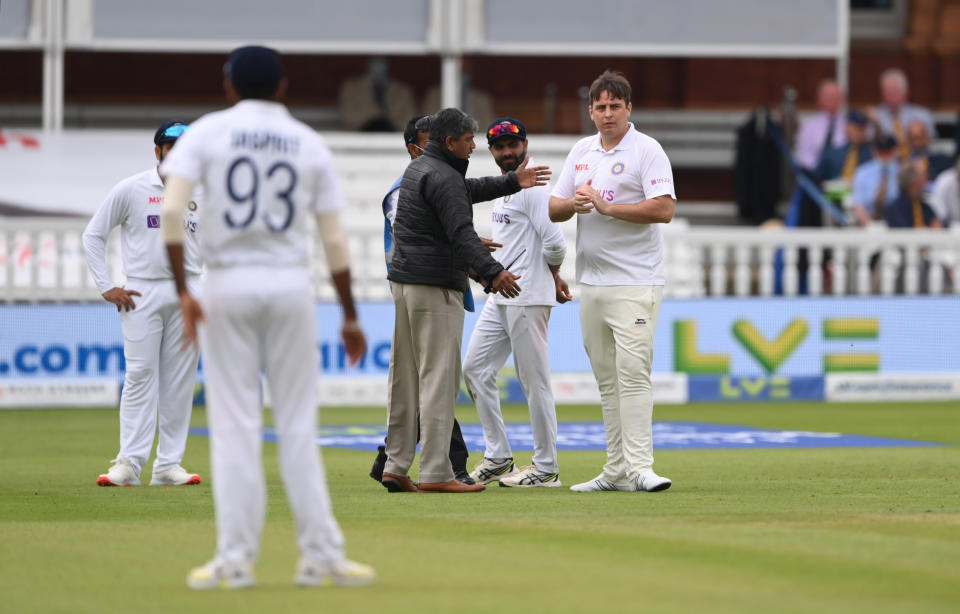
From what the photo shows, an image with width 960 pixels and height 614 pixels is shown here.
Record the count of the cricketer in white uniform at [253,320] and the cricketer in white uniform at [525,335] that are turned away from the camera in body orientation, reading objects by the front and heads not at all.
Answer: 1

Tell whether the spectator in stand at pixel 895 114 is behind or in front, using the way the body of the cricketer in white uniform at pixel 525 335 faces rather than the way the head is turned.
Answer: behind

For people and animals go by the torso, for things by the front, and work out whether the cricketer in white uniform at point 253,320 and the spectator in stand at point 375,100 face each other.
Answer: yes

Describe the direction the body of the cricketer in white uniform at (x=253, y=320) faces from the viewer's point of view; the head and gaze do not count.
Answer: away from the camera

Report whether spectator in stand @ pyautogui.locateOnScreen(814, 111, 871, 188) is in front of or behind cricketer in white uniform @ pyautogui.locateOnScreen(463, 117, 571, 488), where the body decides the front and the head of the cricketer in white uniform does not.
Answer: behind

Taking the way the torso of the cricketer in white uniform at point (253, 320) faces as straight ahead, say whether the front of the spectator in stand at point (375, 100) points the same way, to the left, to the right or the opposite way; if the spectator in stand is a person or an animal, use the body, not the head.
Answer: the opposite way

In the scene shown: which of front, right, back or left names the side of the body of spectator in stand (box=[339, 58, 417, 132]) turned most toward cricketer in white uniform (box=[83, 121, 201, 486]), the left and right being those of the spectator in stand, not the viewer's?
front

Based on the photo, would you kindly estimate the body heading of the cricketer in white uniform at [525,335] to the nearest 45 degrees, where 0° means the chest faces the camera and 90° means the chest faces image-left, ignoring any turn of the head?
approximately 45°

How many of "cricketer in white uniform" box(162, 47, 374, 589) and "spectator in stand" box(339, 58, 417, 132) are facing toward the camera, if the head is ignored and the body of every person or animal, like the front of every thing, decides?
1
